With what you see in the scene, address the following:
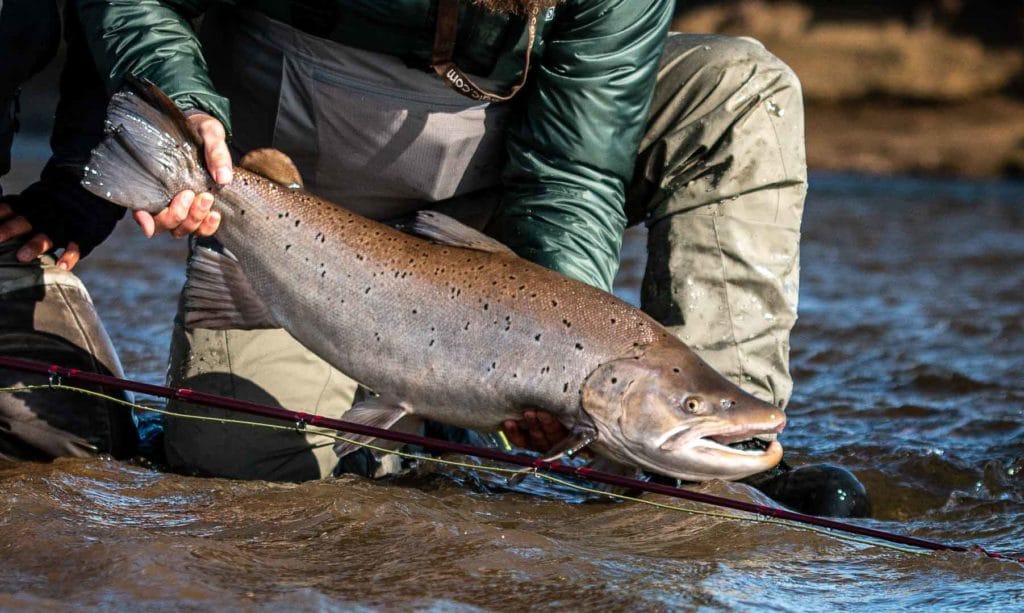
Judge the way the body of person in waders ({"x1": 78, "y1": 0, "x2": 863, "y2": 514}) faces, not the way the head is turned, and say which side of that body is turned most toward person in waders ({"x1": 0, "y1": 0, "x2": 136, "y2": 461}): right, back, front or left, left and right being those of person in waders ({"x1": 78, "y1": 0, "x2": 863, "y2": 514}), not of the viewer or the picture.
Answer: right

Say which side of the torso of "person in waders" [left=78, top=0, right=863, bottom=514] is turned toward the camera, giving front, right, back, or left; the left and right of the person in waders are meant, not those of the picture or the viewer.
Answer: front

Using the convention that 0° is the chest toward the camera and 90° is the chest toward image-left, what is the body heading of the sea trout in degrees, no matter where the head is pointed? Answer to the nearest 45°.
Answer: approximately 270°
